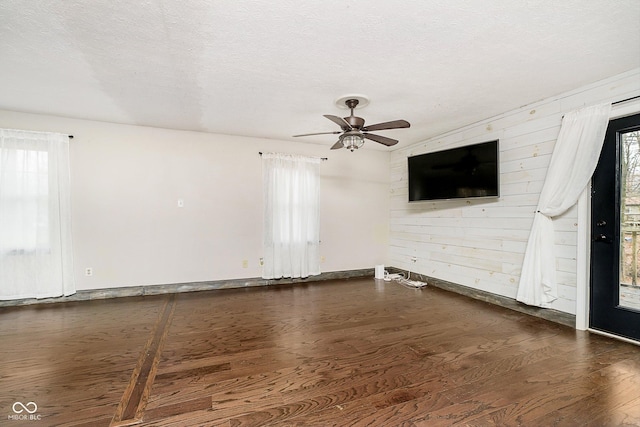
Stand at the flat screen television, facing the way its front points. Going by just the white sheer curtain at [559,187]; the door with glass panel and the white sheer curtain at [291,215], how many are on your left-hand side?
2

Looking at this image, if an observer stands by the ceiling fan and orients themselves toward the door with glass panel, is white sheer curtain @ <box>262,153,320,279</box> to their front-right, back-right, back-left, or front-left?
back-left

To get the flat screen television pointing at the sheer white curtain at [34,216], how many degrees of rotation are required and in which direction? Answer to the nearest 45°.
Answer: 0° — it already faces it

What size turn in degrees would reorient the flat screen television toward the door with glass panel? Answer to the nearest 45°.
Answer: approximately 90° to its left

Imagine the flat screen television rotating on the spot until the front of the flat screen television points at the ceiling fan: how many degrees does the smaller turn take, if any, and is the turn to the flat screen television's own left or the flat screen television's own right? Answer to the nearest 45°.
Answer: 0° — it already faces it

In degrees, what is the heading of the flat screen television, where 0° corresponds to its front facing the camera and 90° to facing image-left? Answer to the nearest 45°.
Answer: approximately 45°

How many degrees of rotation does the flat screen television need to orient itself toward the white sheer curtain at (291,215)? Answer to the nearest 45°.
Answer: approximately 45° to its right

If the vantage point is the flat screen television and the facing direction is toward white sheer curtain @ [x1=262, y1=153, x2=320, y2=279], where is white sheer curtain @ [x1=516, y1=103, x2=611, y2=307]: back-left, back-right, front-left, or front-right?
back-left

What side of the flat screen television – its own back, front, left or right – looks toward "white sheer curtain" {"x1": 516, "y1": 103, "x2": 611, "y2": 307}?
left

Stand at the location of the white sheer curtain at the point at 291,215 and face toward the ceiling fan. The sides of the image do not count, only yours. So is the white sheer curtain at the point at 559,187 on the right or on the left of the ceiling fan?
left

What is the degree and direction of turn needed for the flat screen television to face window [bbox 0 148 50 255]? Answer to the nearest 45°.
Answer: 0° — it already faces it
